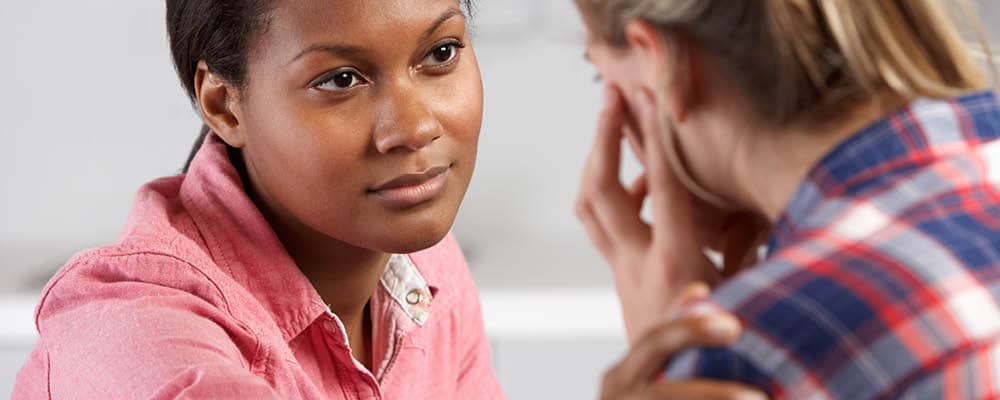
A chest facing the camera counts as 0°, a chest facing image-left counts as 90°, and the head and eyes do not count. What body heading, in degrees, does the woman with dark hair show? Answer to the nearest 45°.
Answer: approximately 315°

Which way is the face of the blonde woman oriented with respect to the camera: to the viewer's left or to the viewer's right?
to the viewer's left

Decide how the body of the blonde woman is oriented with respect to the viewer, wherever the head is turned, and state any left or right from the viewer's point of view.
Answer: facing away from the viewer and to the left of the viewer

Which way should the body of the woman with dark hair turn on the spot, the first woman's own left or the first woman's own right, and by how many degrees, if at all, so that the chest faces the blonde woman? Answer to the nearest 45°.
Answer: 0° — they already face them
